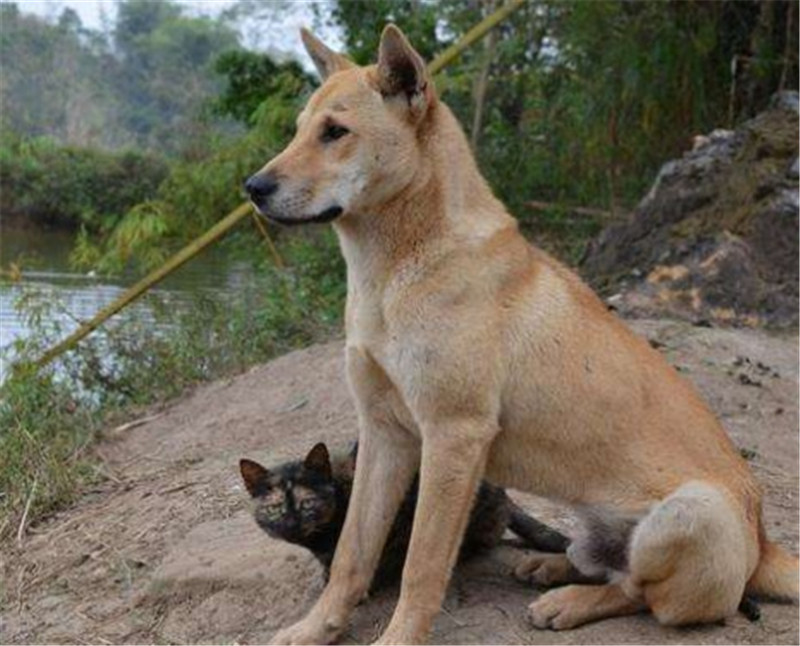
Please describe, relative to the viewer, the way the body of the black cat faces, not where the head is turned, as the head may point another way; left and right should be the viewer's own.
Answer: facing to the left of the viewer

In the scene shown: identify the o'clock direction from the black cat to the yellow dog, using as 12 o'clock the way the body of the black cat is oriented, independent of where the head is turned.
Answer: The yellow dog is roughly at 7 o'clock from the black cat.

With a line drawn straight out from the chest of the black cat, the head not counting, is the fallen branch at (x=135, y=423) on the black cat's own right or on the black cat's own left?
on the black cat's own right

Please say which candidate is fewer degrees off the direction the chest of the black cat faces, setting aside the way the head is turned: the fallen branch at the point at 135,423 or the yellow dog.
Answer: the fallen branch

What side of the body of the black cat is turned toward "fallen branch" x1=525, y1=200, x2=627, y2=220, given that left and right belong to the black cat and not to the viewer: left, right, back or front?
right
